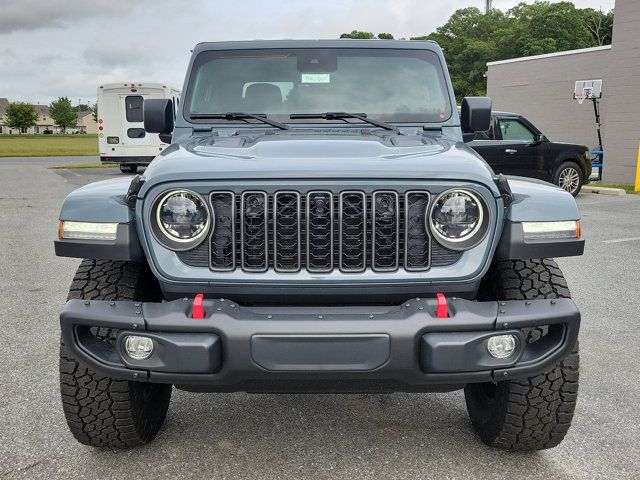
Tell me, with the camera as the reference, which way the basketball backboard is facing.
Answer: facing the viewer and to the left of the viewer

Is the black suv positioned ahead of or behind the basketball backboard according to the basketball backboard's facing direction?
ahead
